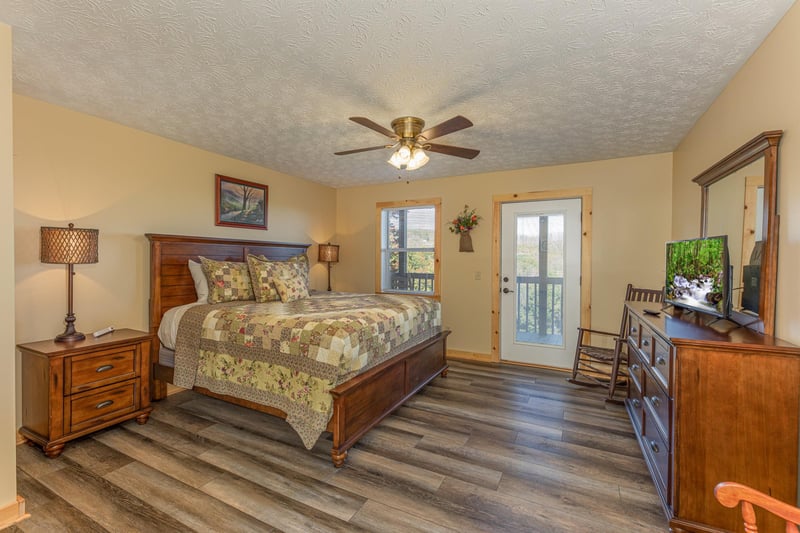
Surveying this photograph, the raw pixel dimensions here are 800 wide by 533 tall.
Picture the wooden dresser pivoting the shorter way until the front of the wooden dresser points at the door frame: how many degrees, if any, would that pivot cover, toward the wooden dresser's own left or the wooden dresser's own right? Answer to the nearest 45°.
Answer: approximately 45° to the wooden dresser's own right

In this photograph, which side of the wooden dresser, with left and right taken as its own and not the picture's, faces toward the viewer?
left

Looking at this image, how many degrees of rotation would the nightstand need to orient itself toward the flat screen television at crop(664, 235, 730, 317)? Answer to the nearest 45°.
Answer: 0° — it already faces it

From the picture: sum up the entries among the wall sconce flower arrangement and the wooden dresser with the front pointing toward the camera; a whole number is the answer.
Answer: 1

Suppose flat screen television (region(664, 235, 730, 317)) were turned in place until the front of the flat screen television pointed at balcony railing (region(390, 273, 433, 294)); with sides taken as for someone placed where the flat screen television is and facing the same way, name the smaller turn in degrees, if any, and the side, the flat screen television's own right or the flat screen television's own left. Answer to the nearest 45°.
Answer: approximately 45° to the flat screen television's own right

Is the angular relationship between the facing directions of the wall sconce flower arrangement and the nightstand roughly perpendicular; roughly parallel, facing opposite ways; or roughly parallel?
roughly perpendicular

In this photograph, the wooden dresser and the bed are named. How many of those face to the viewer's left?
1

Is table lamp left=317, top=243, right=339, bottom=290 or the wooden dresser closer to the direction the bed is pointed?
the wooden dresser

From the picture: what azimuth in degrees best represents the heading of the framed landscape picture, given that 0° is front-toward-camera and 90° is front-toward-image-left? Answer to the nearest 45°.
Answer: approximately 315°
